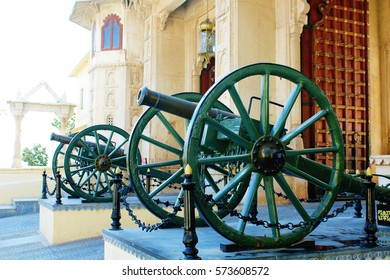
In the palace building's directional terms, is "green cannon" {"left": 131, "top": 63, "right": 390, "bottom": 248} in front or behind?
in front

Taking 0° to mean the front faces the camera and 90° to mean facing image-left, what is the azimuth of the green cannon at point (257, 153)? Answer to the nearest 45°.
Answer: approximately 45°

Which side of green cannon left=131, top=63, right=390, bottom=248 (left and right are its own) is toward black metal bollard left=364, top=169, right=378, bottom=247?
back

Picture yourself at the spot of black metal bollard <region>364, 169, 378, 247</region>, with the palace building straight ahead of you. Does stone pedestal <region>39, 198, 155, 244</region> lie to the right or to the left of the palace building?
left

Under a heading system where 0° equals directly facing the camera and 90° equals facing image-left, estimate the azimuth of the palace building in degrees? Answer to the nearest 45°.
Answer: approximately 45°

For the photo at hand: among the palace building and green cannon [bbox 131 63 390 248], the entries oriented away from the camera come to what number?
0

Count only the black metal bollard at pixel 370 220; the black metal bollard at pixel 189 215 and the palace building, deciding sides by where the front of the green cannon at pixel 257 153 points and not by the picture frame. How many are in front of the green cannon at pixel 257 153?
1

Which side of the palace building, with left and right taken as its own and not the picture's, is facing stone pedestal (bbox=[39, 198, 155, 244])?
front

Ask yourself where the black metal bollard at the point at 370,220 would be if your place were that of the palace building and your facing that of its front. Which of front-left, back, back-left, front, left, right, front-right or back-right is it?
front-left

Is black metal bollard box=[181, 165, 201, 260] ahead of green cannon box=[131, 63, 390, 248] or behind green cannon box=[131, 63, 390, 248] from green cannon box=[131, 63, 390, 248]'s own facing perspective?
ahead

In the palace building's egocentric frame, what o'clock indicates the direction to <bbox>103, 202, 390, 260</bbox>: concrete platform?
The concrete platform is roughly at 11 o'clock from the palace building.
